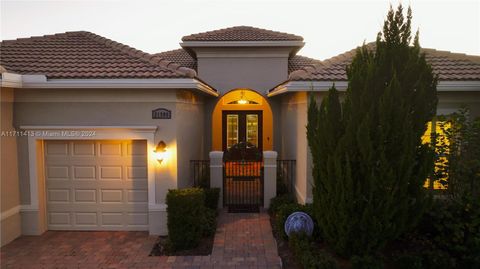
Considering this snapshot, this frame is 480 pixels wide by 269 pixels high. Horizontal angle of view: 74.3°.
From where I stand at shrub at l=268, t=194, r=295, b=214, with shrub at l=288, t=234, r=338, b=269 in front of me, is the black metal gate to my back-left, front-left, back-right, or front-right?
back-right

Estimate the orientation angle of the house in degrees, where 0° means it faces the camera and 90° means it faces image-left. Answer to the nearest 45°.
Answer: approximately 0°

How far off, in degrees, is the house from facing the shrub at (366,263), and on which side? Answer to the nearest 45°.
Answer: approximately 45° to its left
